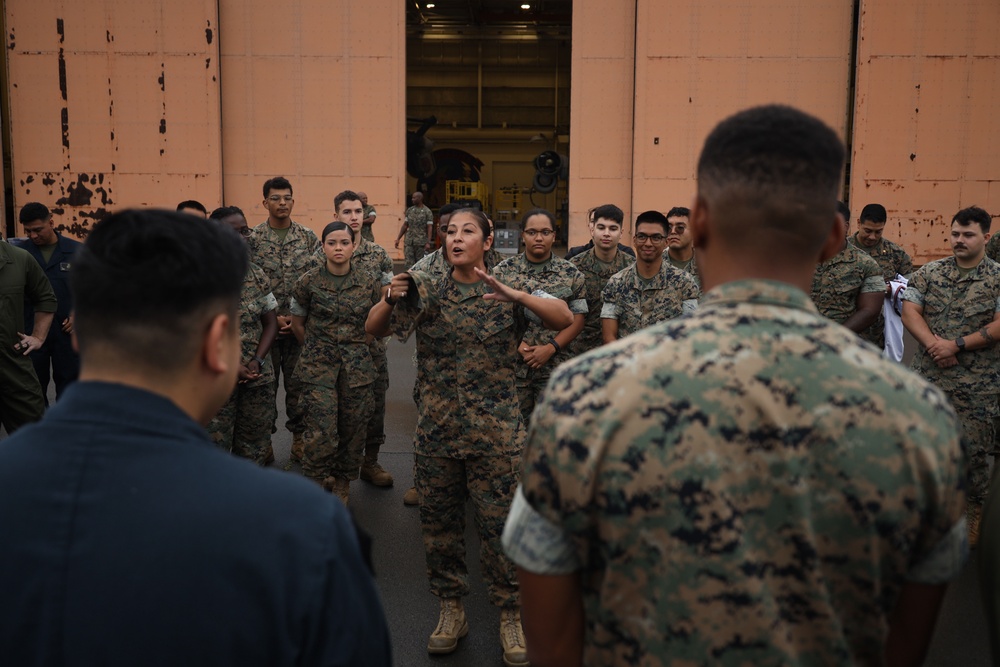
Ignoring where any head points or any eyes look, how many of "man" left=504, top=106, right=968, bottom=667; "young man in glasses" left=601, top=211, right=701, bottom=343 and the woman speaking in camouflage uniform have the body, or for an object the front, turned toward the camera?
2

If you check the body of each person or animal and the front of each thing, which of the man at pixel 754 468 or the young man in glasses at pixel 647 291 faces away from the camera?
the man

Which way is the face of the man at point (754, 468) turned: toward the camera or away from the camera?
away from the camera

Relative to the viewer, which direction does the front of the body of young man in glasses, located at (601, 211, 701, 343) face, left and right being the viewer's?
facing the viewer

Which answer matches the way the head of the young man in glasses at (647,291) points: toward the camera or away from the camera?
toward the camera

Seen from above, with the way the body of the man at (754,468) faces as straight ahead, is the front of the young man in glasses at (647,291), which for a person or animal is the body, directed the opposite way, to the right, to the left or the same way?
the opposite way

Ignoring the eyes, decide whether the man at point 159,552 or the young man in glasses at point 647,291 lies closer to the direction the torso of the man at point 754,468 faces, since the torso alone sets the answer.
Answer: the young man in glasses

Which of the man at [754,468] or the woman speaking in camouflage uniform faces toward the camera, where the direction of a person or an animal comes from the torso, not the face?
the woman speaking in camouflage uniform

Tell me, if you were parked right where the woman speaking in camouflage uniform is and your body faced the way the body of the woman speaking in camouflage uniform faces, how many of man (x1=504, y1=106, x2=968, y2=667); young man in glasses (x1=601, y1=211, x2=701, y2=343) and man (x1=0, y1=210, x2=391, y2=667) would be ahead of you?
2

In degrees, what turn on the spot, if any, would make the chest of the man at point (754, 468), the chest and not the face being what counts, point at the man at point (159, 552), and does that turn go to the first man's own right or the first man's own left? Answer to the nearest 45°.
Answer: approximately 135° to the first man's own left

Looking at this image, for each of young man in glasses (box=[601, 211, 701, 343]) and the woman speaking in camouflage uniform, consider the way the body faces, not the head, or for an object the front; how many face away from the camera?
0

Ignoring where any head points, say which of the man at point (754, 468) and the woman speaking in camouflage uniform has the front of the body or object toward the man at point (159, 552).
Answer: the woman speaking in camouflage uniform

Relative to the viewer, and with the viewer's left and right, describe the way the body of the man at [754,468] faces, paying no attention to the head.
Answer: facing away from the viewer

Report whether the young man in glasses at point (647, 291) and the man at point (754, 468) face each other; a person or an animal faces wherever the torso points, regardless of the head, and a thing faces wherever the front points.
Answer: yes

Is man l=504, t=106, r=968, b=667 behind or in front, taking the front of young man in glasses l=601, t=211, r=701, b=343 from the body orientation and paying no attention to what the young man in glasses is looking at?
in front

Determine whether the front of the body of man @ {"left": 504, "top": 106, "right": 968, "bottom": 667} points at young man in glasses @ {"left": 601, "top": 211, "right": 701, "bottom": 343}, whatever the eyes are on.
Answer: yes

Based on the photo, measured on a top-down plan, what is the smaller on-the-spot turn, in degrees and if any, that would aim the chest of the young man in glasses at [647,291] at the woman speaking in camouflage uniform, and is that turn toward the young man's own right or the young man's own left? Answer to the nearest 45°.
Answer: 0° — they already face them

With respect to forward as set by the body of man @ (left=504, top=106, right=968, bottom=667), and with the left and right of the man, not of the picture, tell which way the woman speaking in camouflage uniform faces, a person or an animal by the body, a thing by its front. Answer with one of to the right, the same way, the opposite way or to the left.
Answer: the opposite way

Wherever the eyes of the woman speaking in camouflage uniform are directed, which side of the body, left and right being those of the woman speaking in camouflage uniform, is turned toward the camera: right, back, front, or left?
front

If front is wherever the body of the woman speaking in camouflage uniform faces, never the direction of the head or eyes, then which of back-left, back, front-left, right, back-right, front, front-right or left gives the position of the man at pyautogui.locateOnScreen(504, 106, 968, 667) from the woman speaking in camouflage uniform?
front
